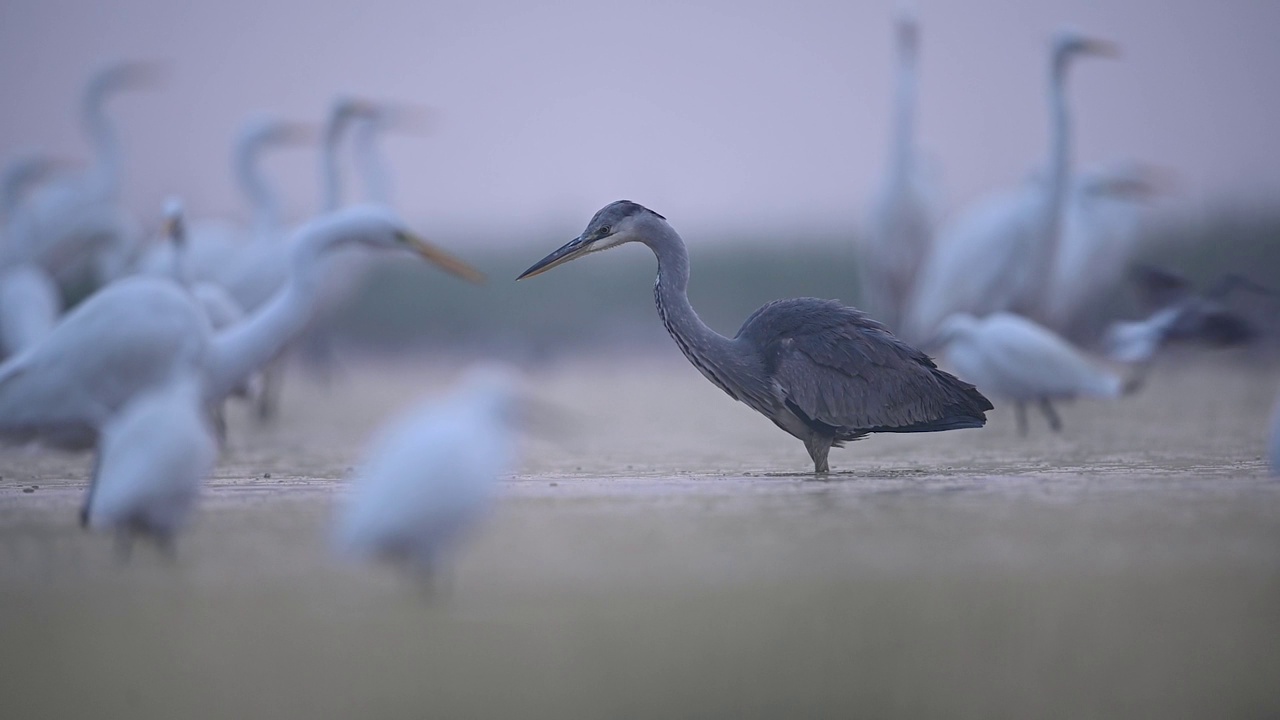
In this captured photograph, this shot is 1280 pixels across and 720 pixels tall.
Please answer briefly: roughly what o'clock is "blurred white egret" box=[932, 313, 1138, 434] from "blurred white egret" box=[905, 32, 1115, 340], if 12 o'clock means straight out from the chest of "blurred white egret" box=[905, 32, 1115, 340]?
"blurred white egret" box=[932, 313, 1138, 434] is roughly at 3 o'clock from "blurred white egret" box=[905, 32, 1115, 340].

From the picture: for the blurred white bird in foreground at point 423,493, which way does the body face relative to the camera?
to the viewer's right

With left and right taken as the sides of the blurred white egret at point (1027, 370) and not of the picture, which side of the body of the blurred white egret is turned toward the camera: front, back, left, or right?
left

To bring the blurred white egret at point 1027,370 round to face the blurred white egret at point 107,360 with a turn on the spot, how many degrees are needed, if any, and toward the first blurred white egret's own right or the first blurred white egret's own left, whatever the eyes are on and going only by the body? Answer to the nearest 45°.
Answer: approximately 45° to the first blurred white egret's own left

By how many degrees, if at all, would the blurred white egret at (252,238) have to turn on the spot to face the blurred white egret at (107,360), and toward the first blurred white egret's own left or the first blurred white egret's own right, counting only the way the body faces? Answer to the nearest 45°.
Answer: approximately 90° to the first blurred white egret's own right

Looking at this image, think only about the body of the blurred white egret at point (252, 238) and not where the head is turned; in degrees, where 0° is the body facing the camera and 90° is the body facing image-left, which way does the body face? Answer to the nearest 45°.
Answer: approximately 270°

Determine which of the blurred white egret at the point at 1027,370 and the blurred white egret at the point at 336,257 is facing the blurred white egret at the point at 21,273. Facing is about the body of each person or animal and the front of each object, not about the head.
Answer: the blurred white egret at the point at 1027,370

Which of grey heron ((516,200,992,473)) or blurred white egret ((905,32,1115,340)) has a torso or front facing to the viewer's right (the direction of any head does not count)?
the blurred white egret

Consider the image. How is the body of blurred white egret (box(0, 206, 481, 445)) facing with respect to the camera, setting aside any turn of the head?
to the viewer's right

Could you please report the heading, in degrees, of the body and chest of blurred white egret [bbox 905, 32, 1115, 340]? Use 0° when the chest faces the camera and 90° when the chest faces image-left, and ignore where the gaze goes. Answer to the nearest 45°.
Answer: approximately 270°

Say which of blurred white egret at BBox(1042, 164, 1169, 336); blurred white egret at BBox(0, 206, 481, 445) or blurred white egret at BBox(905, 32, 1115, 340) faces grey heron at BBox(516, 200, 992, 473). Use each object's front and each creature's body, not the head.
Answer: blurred white egret at BBox(0, 206, 481, 445)
